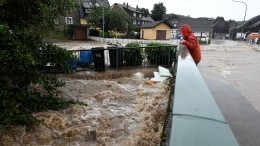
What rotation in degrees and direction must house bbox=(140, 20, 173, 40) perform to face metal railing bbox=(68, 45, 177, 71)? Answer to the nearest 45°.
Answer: approximately 45° to its right

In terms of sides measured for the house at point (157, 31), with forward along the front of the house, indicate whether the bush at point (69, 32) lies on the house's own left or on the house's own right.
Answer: on the house's own right

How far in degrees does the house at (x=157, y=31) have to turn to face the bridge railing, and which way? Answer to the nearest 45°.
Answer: approximately 45° to its right

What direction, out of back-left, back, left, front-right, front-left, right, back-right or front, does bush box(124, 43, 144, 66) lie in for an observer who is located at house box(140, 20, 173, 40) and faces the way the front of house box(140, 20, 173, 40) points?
front-right

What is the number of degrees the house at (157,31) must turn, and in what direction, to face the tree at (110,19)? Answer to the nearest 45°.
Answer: approximately 90° to its right

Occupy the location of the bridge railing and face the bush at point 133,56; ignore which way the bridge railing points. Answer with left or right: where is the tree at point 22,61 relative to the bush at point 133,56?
left

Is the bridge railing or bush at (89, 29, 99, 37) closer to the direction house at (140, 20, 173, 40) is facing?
the bridge railing

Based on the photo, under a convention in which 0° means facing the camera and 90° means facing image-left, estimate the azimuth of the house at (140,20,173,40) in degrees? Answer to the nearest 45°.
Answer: approximately 315°

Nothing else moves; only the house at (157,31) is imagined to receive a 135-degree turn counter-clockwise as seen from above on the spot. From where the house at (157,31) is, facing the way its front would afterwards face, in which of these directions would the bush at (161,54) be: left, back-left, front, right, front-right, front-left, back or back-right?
back
